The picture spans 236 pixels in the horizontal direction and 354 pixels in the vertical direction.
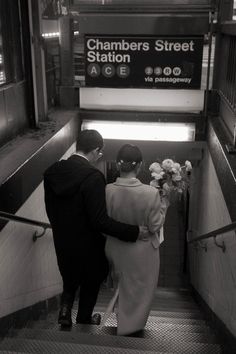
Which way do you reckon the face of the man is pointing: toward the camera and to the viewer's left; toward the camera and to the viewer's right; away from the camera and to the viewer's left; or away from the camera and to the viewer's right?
away from the camera and to the viewer's right

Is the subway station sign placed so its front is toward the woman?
yes

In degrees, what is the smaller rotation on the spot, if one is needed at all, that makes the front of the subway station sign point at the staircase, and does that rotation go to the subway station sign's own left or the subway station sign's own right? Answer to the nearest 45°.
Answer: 0° — it already faces it

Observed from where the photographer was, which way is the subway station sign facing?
facing the viewer

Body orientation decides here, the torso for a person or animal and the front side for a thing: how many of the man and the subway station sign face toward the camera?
1

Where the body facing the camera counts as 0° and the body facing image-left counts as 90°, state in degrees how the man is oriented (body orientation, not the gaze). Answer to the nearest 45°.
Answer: approximately 225°

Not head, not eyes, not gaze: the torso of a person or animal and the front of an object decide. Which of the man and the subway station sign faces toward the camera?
the subway station sign

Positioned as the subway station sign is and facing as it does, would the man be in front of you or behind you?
in front

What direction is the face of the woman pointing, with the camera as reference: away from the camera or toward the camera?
away from the camera
